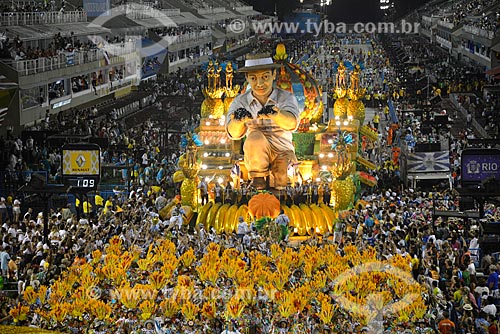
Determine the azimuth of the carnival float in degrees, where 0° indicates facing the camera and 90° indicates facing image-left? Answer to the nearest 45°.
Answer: approximately 0°

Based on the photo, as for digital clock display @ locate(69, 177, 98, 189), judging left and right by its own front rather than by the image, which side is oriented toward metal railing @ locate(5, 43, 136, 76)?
back

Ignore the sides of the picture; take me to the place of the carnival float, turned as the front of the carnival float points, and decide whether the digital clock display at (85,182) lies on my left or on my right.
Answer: on my right

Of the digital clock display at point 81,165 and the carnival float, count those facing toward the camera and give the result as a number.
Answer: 2

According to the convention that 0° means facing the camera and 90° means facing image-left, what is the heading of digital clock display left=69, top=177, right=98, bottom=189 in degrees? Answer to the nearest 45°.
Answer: approximately 0°

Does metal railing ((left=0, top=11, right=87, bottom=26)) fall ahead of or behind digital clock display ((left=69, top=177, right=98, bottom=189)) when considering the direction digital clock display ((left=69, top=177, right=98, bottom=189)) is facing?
behind

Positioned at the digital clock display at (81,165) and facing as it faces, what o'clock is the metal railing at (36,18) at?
The metal railing is roughly at 6 o'clock from the digital clock display.

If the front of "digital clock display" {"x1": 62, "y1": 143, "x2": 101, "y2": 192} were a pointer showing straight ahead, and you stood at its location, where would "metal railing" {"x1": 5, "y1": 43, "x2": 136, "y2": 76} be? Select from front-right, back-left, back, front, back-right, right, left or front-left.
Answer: back

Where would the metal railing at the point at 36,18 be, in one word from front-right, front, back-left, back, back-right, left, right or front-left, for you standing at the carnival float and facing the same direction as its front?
back-right

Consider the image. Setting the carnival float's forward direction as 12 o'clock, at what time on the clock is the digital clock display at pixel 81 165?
The digital clock display is roughly at 2 o'clock from the carnival float.
